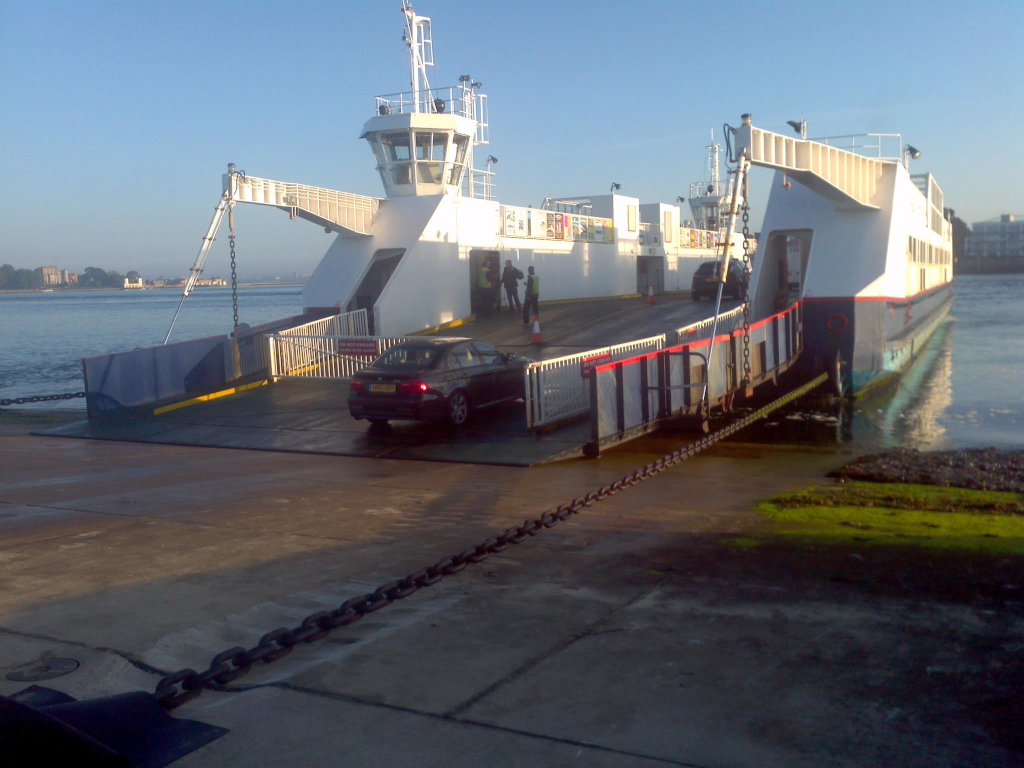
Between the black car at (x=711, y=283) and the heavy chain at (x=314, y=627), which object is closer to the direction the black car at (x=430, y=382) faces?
the black car

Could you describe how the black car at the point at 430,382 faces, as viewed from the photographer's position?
facing away from the viewer and to the right of the viewer

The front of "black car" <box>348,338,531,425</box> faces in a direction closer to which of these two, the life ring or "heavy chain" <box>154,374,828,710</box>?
the life ring

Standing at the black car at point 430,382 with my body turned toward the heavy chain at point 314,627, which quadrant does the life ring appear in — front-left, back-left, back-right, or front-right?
back-left

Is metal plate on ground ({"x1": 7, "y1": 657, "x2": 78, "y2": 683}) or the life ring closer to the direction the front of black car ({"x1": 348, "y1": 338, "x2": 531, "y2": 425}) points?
the life ring

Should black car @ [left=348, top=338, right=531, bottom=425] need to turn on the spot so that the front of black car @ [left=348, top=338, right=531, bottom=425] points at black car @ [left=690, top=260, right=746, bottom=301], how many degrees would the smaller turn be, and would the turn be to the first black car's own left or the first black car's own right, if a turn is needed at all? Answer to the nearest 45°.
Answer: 0° — it already faces it
